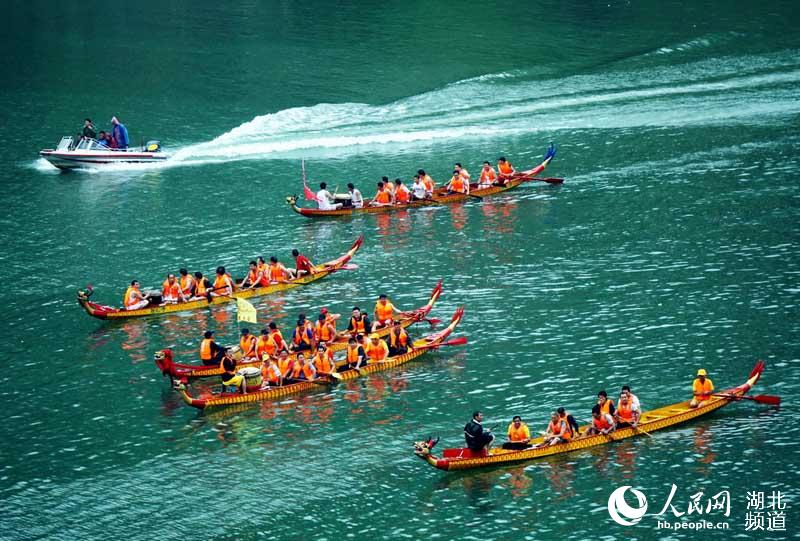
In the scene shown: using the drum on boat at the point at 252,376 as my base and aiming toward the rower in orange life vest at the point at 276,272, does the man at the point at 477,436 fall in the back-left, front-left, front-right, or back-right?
back-right

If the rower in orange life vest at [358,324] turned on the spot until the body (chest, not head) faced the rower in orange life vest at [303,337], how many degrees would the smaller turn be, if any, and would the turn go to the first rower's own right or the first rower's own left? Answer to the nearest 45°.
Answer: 0° — they already face them

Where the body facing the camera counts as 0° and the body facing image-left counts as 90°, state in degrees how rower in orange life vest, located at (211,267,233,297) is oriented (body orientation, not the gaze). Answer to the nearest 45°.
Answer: approximately 45°

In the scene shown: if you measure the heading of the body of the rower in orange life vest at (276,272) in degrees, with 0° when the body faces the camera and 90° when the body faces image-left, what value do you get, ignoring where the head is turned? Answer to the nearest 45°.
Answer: approximately 45°

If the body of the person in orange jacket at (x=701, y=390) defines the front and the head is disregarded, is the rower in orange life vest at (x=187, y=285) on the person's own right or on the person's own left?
on the person's own right

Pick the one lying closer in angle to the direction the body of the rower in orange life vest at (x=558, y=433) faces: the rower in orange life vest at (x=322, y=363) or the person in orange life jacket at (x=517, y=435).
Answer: the person in orange life jacket

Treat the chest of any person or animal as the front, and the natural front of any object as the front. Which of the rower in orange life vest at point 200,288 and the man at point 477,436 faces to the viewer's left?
the rower in orange life vest

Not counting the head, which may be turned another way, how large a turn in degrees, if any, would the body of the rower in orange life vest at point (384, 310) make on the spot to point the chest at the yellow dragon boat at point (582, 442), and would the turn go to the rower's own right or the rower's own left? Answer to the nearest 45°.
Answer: approximately 90° to the rower's own left

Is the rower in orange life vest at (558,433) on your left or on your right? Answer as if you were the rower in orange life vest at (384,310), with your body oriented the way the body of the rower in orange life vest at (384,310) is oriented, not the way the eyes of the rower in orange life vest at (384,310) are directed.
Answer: on your left

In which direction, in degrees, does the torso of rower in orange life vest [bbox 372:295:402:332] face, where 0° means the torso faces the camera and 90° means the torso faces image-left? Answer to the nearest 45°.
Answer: approximately 45°

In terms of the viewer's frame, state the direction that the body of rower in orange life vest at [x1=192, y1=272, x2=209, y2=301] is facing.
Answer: to the viewer's left

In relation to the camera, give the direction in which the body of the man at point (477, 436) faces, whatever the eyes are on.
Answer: to the viewer's right
